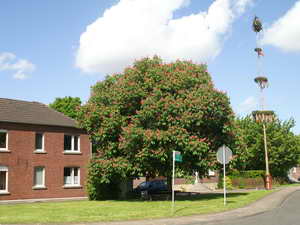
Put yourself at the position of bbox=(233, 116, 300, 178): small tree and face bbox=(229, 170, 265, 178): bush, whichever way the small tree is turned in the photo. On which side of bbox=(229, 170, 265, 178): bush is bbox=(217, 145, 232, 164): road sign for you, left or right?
left

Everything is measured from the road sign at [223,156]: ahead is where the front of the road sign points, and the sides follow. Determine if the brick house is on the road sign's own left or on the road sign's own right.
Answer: on the road sign's own left

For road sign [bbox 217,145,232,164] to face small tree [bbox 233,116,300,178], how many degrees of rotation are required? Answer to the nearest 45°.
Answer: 0° — it already faces it

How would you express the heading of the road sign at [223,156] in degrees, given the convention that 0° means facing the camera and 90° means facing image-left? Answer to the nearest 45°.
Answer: approximately 180°
